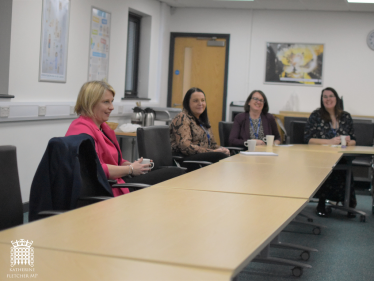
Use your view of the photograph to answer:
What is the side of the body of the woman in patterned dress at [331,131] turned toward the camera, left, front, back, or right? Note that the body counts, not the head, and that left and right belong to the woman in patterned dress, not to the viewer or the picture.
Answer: front

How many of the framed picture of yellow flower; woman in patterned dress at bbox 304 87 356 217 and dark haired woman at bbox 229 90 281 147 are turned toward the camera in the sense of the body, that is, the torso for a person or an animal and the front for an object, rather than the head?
3

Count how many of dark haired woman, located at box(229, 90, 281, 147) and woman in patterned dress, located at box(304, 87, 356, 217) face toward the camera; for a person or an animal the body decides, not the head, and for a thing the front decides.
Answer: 2

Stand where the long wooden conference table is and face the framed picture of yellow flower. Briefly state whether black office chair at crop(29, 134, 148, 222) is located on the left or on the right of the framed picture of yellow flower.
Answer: left

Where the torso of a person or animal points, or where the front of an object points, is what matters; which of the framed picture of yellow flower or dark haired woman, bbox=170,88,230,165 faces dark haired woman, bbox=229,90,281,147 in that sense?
the framed picture of yellow flower

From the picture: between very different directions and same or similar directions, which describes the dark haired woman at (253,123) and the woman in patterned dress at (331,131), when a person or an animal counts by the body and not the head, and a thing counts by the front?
same or similar directions

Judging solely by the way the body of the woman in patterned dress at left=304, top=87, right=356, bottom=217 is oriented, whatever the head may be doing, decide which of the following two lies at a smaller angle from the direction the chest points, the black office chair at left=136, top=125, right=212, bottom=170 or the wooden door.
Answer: the black office chair

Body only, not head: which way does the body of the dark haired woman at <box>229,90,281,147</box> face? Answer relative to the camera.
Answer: toward the camera

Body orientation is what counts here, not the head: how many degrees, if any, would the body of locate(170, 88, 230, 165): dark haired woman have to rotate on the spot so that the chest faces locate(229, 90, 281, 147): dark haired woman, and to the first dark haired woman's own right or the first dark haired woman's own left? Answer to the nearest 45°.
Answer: approximately 90° to the first dark haired woman's own left

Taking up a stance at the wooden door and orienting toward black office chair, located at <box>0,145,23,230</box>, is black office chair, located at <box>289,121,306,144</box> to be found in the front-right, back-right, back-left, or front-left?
front-left

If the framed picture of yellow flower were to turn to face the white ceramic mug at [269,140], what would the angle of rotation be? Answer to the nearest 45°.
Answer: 0° — it already faces it

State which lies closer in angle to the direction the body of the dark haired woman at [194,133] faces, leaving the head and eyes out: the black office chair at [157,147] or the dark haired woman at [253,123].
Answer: the black office chair

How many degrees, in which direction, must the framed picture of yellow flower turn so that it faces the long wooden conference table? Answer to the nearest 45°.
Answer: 0° — it already faces it
